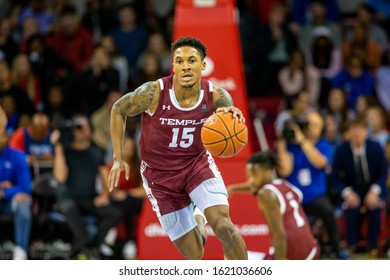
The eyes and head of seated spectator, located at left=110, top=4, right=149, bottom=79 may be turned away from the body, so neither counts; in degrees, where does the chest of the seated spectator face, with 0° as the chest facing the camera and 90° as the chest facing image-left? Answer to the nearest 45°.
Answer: approximately 0°

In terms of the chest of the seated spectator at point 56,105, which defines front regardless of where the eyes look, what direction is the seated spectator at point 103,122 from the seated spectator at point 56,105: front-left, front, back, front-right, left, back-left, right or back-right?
front-left

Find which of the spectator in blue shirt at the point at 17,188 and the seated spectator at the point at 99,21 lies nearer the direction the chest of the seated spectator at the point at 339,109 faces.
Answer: the spectator in blue shirt

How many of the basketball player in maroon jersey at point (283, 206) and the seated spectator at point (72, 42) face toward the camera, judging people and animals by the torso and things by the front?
1

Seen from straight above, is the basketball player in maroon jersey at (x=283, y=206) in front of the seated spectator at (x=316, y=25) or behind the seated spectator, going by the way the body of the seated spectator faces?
in front

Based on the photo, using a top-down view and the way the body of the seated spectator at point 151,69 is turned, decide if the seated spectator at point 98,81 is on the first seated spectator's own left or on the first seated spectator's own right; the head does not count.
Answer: on the first seated spectator's own right

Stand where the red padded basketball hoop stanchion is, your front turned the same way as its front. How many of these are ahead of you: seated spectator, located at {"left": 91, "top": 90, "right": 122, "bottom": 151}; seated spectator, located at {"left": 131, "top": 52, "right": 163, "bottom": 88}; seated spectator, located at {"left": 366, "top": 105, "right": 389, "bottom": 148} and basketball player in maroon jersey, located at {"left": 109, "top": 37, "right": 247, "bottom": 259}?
1

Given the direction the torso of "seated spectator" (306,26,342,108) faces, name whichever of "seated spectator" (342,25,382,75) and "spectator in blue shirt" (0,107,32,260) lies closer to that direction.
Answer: the spectator in blue shirt
